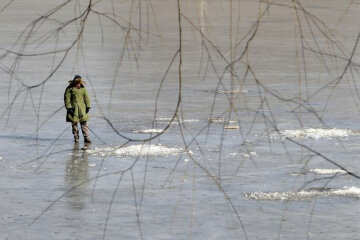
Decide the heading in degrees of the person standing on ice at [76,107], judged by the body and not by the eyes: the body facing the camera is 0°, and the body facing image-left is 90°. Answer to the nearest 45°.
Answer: approximately 0°
